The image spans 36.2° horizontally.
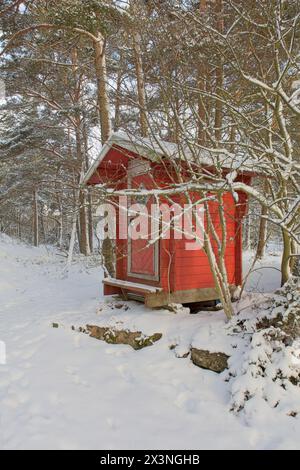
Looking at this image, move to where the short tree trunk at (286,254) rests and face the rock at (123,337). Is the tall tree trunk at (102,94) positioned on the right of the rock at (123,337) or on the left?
right

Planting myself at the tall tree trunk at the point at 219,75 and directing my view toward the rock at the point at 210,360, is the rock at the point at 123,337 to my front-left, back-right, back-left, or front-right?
front-right

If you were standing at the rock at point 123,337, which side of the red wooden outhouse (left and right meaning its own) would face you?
front

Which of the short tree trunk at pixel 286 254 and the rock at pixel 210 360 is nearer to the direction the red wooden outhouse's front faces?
the rock

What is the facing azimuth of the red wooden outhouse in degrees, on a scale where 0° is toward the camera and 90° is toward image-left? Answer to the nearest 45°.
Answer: approximately 45°

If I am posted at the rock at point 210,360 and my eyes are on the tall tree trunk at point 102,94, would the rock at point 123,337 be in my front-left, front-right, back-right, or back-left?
front-left

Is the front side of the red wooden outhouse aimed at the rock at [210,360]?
no

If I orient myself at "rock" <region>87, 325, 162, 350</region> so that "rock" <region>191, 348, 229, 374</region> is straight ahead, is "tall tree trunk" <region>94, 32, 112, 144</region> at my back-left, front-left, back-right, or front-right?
back-left
